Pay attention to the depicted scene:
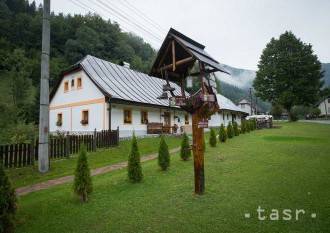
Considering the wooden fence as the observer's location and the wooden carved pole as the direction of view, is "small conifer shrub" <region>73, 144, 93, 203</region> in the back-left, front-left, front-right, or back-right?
front-right

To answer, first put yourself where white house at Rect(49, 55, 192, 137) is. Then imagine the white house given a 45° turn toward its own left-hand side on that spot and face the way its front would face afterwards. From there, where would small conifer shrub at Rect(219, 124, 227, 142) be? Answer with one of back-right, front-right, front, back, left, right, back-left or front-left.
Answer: front-right

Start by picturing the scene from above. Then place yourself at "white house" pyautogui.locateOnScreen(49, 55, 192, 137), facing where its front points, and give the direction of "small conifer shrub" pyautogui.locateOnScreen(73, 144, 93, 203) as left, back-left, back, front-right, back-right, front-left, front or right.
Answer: front-right

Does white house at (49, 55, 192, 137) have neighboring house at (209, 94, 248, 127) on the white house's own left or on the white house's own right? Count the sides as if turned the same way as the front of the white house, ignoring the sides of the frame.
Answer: on the white house's own left

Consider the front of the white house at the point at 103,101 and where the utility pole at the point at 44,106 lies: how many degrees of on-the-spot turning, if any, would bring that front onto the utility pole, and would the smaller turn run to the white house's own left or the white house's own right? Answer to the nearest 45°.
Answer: approximately 45° to the white house's own right

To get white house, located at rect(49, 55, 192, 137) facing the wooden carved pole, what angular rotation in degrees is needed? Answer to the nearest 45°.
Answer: approximately 45° to its right

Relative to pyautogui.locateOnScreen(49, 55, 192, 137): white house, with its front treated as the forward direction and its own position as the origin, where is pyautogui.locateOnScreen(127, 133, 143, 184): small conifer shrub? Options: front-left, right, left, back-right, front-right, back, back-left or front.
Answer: front-right

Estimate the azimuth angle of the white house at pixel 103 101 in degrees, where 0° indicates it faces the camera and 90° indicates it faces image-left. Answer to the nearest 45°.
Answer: approximately 315°
